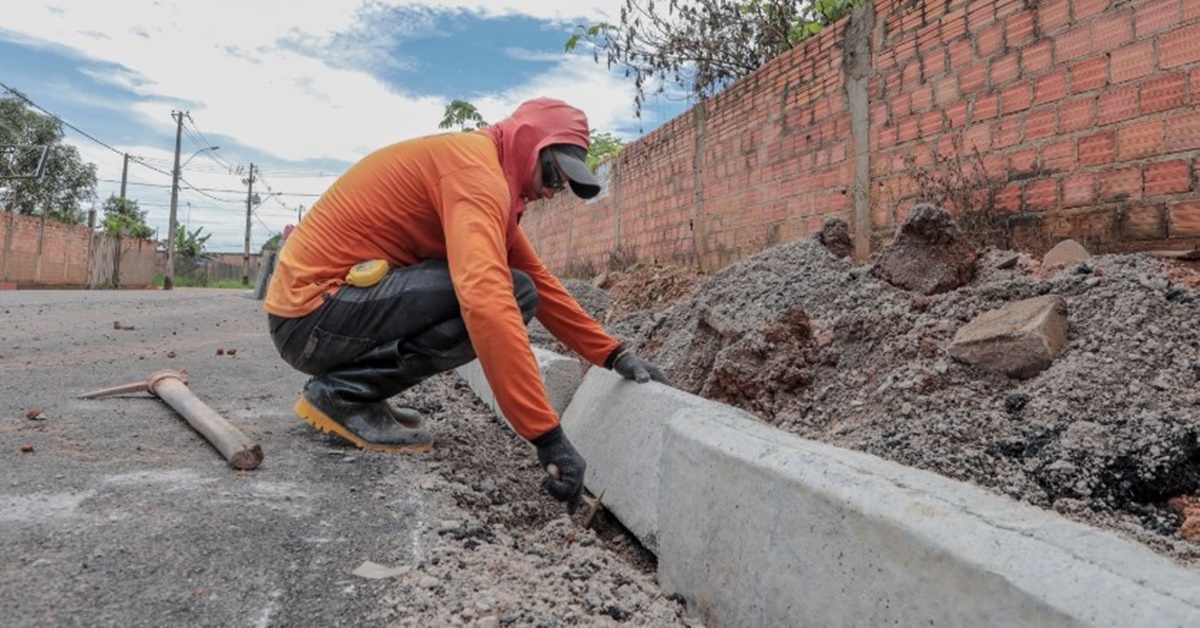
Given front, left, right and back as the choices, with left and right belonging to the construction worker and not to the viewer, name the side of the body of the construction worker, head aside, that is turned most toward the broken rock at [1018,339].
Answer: front

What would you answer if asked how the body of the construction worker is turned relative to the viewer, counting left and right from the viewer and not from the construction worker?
facing to the right of the viewer

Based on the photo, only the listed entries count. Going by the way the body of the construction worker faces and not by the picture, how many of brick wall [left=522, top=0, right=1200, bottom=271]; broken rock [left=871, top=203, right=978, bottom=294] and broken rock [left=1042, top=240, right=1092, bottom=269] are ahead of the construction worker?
3

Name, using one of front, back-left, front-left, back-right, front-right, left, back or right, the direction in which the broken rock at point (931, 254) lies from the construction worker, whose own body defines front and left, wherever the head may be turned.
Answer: front

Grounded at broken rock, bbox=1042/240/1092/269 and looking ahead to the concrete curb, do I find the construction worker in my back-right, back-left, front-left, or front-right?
front-right

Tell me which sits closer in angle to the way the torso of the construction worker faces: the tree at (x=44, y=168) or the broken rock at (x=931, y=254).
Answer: the broken rock

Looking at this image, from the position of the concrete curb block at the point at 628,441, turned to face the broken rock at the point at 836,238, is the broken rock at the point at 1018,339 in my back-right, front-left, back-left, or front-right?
front-right

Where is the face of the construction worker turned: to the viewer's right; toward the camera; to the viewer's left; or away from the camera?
to the viewer's right

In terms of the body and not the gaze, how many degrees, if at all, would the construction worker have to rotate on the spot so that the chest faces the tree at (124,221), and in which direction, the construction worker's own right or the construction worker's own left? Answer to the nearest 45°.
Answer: approximately 135° to the construction worker's own left

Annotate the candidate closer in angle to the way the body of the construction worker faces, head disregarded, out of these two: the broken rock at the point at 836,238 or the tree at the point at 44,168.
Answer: the broken rock

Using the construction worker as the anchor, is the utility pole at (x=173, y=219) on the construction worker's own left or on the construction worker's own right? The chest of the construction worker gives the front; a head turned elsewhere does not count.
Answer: on the construction worker's own left

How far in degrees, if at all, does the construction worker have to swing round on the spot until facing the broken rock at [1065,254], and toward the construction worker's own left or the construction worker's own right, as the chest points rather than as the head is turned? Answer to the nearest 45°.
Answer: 0° — they already face it
